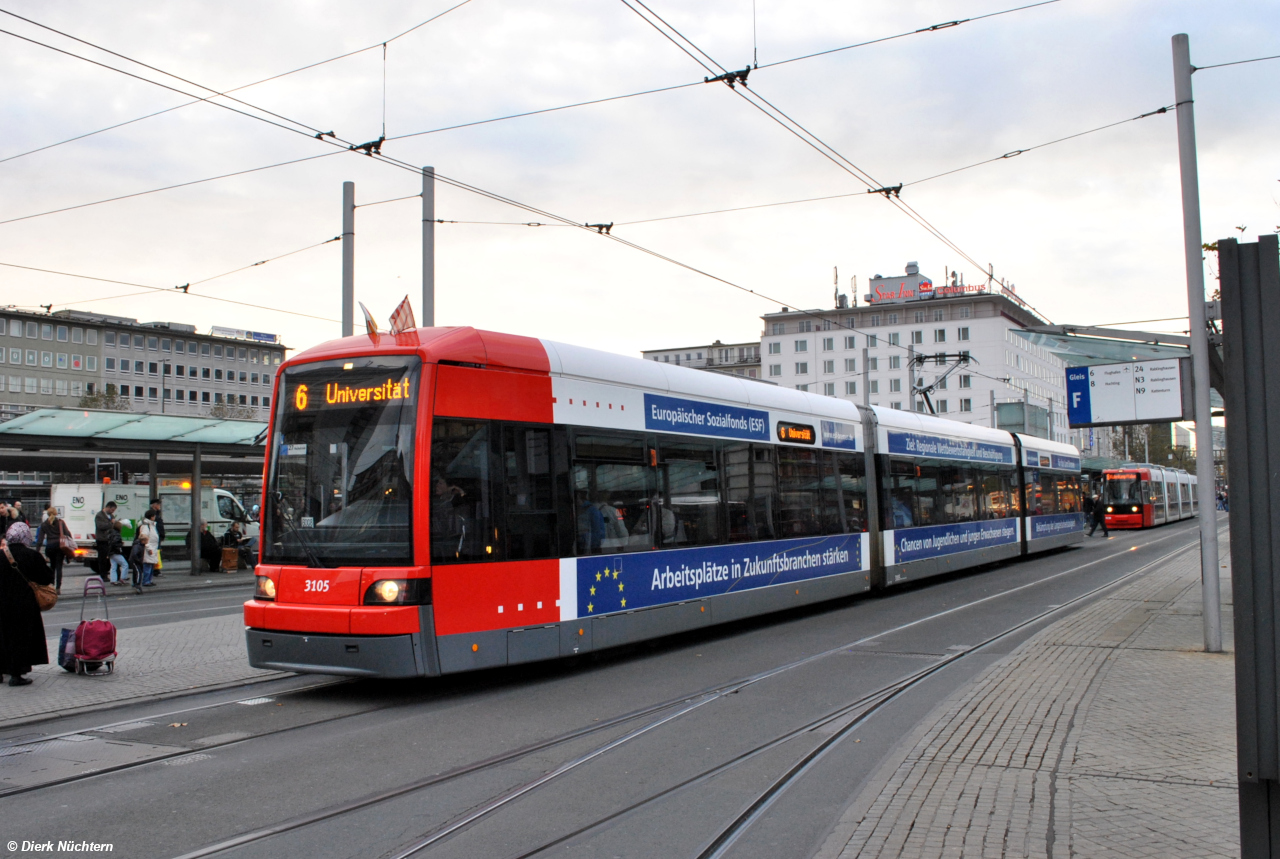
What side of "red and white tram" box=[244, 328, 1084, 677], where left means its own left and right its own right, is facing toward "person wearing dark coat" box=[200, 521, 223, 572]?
right

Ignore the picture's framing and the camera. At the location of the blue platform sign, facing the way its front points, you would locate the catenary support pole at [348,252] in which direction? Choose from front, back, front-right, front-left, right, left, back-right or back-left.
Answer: right

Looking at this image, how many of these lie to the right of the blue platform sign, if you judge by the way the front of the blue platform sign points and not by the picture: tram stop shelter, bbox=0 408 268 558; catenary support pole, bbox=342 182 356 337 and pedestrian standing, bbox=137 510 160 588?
3

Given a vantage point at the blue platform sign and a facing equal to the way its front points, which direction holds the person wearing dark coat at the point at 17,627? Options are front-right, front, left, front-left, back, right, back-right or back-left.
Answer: front-right

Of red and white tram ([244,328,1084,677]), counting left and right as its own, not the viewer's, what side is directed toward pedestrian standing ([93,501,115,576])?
right

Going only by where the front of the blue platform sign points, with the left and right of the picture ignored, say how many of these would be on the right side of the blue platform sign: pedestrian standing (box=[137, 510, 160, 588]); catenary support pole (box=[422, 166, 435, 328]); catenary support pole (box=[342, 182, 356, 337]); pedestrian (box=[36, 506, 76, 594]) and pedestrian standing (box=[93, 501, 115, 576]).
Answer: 5

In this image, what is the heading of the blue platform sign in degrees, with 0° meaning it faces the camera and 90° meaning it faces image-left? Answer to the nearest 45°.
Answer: approximately 0°

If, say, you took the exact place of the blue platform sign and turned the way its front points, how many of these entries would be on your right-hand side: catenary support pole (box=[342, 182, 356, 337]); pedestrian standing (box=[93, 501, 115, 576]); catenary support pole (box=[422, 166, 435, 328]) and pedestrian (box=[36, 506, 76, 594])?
4

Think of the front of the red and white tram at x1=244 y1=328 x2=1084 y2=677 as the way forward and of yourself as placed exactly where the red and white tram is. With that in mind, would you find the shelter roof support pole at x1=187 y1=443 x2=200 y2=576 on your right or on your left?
on your right

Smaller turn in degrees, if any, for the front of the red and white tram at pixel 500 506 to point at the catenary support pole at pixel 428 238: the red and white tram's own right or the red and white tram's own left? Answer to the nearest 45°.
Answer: approximately 135° to the red and white tram's own right

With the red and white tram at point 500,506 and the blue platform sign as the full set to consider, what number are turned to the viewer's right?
0

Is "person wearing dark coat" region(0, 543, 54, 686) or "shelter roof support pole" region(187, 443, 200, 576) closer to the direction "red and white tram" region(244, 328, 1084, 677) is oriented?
the person wearing dark coat

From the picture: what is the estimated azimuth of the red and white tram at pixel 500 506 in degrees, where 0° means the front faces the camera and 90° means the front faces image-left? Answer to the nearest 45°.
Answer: approximately 45°
